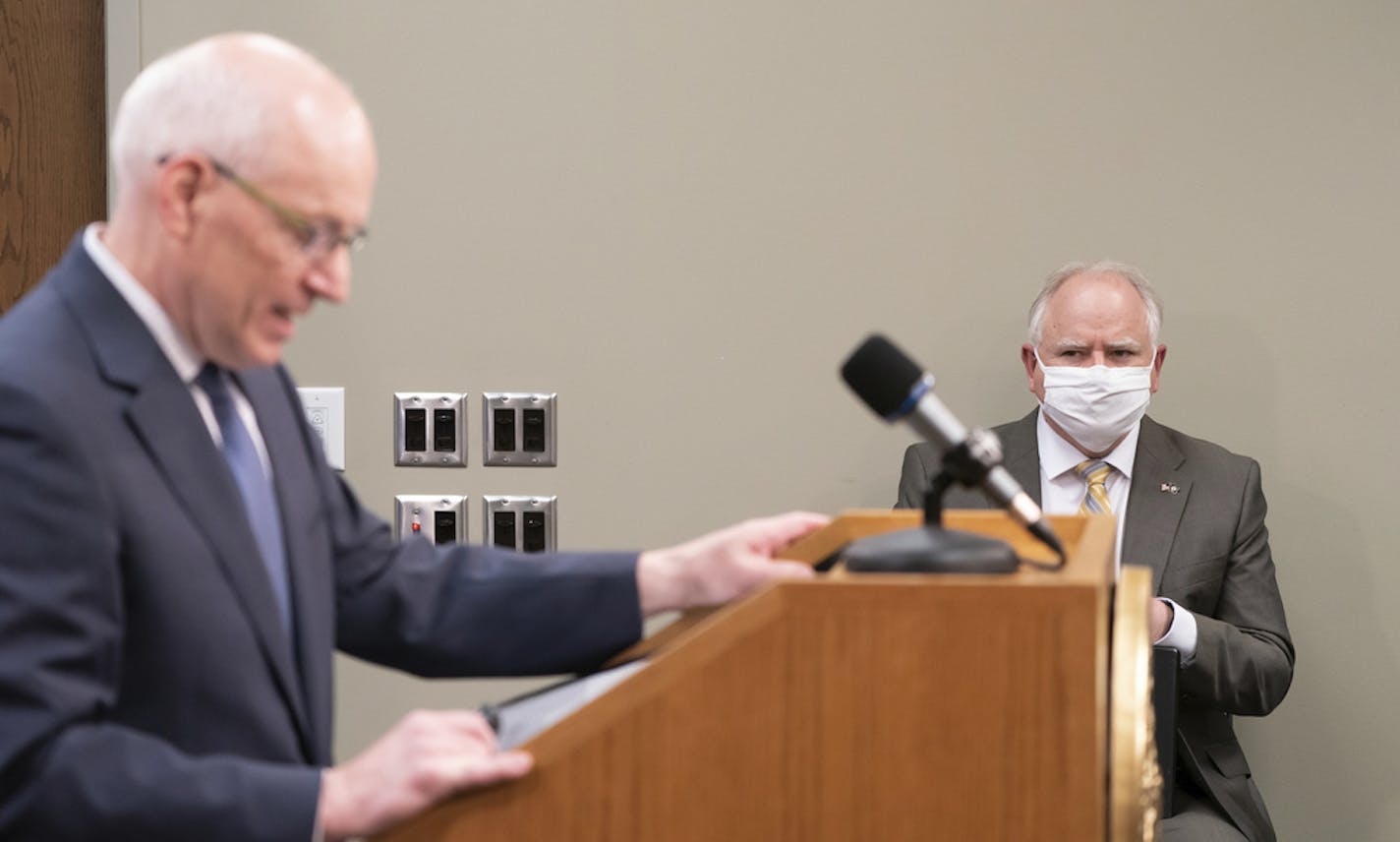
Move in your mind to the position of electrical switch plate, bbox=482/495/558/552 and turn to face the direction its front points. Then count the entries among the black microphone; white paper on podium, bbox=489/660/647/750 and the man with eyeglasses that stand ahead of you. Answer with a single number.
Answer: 3

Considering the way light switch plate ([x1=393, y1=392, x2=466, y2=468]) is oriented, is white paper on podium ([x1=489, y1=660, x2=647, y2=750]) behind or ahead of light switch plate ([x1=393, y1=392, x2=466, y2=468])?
ahead

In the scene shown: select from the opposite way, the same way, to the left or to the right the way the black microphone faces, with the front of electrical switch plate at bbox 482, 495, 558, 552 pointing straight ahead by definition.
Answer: to the right

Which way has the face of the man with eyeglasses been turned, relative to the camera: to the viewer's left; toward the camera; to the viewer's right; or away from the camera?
to the viewer's right

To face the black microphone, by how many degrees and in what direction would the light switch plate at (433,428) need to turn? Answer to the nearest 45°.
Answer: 0° — it already faces it

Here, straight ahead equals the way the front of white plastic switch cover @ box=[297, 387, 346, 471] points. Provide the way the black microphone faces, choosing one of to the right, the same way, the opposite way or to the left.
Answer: to the right

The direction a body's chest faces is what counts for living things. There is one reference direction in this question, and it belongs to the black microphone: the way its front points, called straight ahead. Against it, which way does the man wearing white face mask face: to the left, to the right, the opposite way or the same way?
to the left

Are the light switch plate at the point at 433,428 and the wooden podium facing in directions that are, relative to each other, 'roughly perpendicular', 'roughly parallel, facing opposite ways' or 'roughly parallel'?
roughly perpendicular
